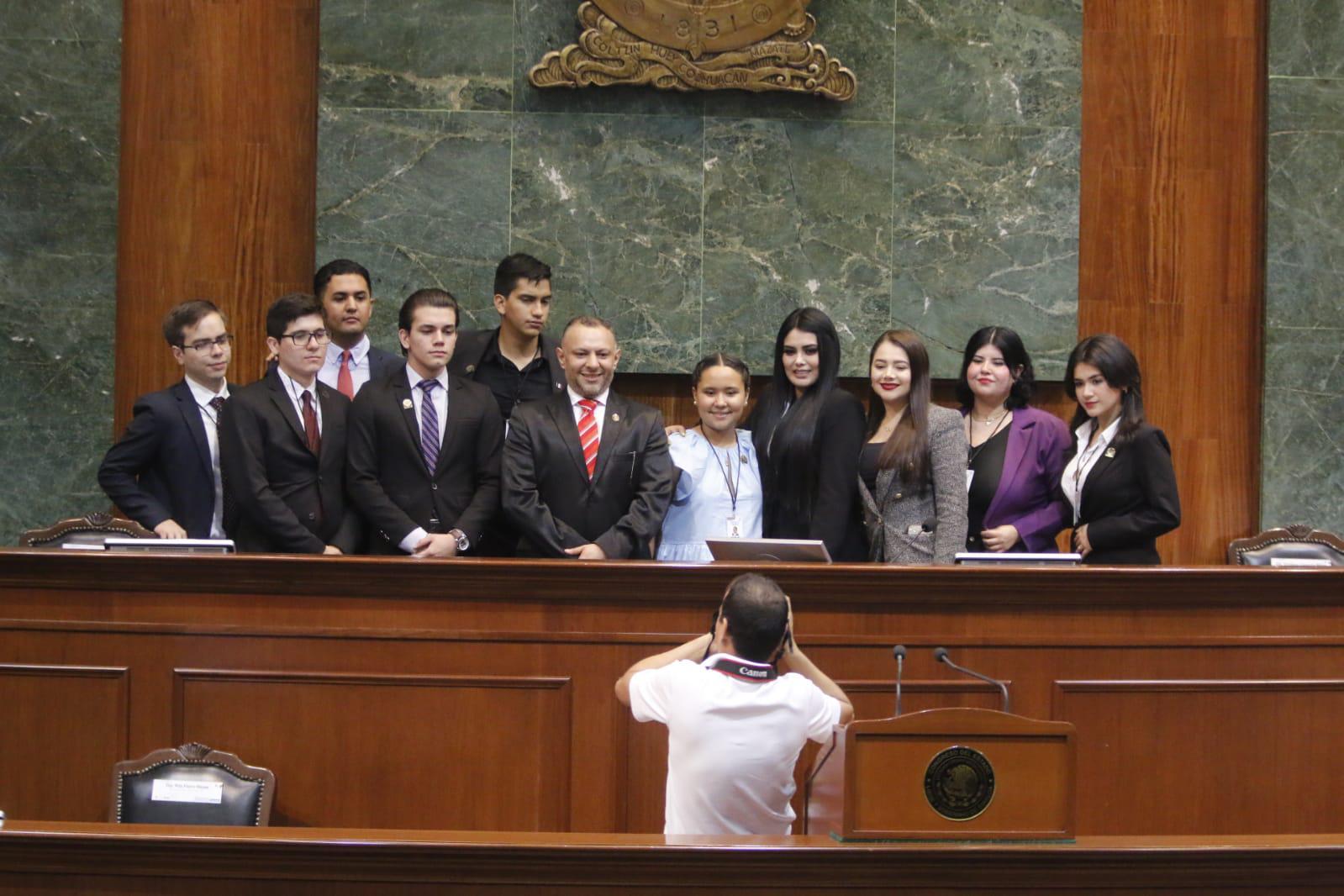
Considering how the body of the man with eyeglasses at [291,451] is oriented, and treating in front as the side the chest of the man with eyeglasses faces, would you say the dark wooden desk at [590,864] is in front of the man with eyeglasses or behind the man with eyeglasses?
in front

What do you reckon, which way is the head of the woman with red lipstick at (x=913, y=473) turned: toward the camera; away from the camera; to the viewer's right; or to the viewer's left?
toward the camera

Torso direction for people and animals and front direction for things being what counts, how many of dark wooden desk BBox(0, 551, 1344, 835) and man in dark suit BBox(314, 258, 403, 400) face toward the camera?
2

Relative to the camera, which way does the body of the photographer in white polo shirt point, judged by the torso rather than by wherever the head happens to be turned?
away from the camera

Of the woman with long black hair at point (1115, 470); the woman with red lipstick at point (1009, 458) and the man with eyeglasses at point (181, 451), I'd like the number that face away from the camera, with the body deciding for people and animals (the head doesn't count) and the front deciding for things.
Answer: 0

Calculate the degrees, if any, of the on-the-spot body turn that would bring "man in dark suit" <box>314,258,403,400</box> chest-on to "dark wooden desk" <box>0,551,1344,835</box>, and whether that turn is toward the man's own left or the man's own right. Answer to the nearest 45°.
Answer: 0° — they already face it

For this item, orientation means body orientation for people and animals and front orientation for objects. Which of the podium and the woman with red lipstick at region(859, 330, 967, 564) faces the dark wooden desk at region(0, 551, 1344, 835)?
the woman with red lipstick

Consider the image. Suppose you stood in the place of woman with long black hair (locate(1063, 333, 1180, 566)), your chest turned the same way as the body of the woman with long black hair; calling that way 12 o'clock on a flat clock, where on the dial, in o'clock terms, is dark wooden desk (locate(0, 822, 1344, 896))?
The dark wooden desk is roughly at 11 o'clock from the woman with long black hair.

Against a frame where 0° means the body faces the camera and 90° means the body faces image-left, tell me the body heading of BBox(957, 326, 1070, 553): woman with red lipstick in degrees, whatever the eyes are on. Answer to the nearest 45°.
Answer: approximately 45°

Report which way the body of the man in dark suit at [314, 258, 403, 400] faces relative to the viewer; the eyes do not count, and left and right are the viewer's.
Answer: facing the viewer

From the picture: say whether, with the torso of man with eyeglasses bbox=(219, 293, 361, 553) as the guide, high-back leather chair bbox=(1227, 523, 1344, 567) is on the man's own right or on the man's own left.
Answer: on the man's own left

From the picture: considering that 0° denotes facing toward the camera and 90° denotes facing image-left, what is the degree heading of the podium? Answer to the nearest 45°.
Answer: approximately 0°

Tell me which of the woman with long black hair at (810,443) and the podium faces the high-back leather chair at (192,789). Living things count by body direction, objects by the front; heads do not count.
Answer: the woman with long black hair

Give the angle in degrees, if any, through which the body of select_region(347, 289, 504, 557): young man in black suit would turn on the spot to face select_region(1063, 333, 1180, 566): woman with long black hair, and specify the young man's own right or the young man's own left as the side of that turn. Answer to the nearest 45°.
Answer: approximately 90° to the young man's own left

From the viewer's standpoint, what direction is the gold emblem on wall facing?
toward the camera

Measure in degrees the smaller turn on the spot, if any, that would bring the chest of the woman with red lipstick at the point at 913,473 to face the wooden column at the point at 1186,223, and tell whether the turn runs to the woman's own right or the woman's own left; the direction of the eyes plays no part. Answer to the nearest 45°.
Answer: approximately 180°

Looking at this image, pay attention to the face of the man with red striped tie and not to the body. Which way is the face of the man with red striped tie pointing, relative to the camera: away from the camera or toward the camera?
toward the camera

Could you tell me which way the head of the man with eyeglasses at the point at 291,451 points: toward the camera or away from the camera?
toward the camera

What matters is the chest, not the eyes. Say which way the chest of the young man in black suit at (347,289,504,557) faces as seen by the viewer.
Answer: toward the camera

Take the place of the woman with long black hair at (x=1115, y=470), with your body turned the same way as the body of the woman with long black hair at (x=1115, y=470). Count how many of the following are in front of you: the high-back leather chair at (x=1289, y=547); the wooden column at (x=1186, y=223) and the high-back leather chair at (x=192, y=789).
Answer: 1

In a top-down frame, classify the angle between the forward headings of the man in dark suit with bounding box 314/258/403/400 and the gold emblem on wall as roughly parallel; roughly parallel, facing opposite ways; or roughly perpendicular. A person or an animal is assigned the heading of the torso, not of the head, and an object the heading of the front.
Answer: roughly parallel
